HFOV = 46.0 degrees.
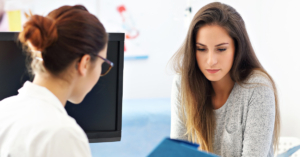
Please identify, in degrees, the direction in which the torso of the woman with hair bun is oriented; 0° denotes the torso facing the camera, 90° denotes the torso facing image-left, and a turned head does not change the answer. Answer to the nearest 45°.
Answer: approximately 225°

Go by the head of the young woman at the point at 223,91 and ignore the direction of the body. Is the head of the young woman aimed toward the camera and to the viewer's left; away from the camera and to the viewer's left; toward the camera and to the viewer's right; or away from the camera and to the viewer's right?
toward the camera and to the viewer's left

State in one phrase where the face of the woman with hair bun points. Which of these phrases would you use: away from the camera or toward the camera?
away from the camera

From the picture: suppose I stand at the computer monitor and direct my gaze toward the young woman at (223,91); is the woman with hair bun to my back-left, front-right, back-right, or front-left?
back-right

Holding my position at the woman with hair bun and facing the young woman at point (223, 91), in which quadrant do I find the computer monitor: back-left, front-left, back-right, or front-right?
front-left

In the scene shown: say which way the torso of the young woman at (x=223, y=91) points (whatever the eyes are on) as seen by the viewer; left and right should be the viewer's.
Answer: facing the viewer and to the left of the viewer

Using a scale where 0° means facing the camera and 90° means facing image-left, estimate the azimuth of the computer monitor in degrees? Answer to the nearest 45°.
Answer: approximately 0°

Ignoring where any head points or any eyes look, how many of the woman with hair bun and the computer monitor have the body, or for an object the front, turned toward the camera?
1

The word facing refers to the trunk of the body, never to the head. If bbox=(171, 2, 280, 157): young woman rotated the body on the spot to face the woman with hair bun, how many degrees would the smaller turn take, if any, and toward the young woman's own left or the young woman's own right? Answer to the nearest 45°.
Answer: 0° — they already face them

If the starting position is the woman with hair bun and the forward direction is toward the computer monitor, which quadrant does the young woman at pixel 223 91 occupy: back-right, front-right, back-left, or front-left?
front-right
